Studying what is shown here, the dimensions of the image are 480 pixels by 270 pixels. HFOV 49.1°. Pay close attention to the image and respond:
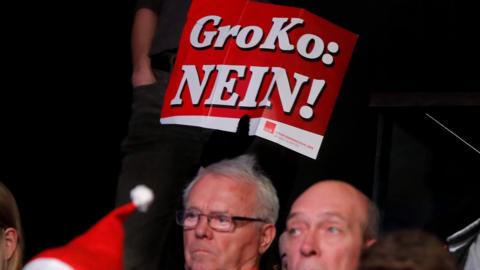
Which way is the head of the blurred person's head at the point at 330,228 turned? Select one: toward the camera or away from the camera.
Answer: toward the camera

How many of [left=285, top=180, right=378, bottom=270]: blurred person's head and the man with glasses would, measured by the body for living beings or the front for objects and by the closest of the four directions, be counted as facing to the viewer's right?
0

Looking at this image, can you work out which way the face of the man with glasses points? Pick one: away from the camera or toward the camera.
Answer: toward the camera

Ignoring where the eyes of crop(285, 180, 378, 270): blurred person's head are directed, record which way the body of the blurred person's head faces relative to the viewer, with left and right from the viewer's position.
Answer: facing the viewer and to the left of the viewer

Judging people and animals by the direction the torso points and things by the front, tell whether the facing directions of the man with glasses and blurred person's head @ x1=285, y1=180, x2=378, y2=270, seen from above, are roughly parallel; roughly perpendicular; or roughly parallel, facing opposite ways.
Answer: roughly parallel

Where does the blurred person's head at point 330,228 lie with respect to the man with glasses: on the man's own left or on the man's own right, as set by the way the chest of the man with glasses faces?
on the man's own left

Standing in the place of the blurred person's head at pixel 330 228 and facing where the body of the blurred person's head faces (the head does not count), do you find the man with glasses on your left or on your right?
on your right
